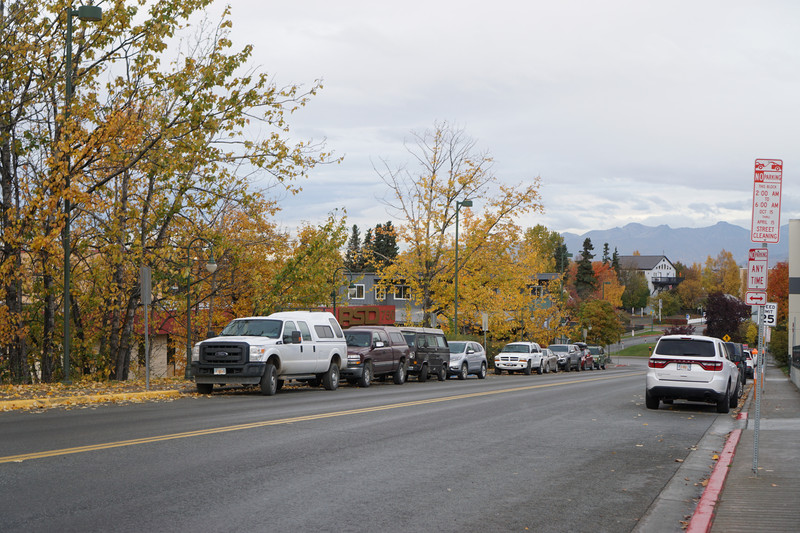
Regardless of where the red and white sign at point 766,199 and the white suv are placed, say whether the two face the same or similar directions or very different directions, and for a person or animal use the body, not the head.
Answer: very different directions

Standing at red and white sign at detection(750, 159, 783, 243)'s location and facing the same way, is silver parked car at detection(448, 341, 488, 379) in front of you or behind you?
behind

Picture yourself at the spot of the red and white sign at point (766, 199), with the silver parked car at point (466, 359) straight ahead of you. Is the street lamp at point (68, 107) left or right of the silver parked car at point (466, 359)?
left

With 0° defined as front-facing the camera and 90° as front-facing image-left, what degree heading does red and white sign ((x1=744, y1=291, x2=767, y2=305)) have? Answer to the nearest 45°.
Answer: approximately 0°

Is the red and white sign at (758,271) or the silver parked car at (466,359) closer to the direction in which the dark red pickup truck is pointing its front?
the red and white sign

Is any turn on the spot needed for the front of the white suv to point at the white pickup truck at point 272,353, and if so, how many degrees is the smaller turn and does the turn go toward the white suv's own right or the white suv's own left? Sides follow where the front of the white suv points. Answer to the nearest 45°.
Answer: approximately 90° to the white suv's own left

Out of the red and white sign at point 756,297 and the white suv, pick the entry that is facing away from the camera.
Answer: the white suv

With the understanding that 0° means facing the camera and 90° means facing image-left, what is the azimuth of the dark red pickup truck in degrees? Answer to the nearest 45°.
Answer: approximately 45°

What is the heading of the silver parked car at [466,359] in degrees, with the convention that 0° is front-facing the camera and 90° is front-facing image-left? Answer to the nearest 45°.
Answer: approximately 45°

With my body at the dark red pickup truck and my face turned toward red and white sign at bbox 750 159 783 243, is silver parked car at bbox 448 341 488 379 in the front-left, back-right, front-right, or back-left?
back-left
